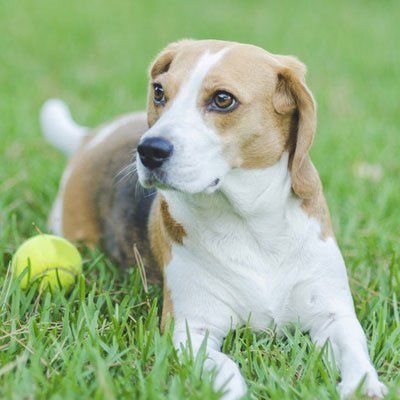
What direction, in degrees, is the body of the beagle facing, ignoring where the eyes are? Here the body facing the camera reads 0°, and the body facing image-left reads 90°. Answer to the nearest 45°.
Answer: approximately 315°

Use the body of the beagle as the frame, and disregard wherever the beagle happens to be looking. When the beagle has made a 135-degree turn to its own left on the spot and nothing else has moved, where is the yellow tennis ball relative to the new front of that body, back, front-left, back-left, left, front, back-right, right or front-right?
left
